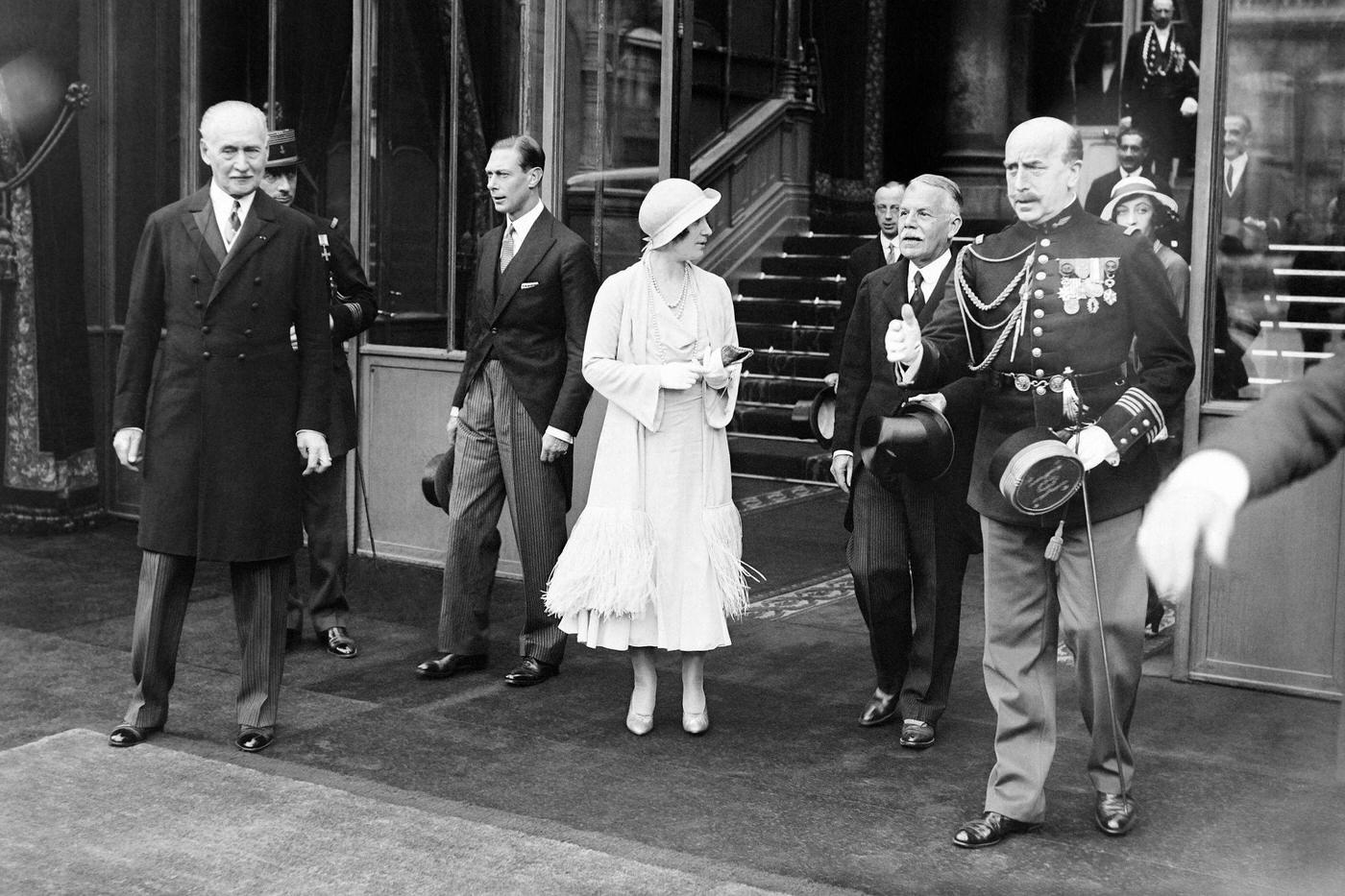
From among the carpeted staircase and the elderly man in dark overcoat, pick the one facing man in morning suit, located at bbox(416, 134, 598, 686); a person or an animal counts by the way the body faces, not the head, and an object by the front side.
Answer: the carpeted staircase

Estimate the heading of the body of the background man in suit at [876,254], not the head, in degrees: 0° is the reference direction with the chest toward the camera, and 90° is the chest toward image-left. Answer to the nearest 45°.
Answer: approximately 0°

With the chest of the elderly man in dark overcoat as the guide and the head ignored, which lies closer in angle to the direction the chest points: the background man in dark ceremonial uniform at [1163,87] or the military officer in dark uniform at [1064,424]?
the military officer in dark uniform

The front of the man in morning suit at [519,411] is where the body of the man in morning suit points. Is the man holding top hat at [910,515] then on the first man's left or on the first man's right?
on the first man's left

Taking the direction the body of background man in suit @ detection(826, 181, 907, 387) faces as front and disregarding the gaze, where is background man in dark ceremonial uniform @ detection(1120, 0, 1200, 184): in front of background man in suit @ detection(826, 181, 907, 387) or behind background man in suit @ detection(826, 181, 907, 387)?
behind

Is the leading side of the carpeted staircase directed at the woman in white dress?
yes

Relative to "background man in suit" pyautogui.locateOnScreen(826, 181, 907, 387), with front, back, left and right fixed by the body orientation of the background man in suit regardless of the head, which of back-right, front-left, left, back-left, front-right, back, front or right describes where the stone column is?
back

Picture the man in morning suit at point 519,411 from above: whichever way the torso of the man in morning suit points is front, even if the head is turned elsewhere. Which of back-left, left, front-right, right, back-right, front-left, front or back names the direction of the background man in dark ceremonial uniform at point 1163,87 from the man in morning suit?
back

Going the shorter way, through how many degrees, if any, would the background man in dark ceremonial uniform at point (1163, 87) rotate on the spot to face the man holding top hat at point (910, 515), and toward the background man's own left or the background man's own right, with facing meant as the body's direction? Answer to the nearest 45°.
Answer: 0° — they already face them

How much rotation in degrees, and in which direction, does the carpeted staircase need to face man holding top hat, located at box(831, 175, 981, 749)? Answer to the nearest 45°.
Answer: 0° — it already faces them

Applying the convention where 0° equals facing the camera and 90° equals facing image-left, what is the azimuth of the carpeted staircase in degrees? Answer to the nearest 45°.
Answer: approximately 0°

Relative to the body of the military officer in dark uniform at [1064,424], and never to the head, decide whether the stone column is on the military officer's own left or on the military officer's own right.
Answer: on the military officer's own right

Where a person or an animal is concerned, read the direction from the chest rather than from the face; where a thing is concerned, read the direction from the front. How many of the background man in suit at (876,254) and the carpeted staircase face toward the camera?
2
